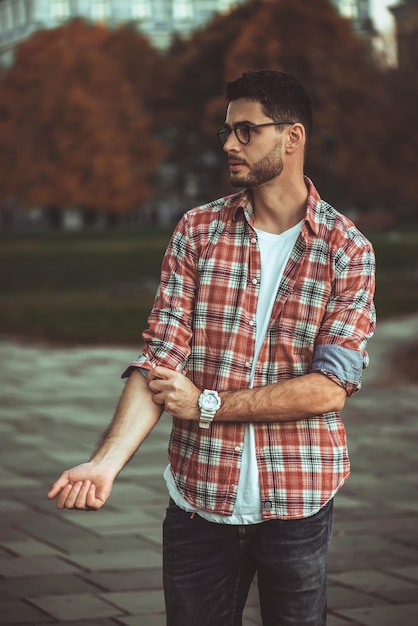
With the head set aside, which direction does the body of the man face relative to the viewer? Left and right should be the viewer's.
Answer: facing the viewer

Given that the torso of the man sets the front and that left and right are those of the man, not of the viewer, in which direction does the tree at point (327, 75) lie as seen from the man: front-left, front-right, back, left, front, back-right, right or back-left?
back

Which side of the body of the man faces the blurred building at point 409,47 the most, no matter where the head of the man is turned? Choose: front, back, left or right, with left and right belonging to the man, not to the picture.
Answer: back
